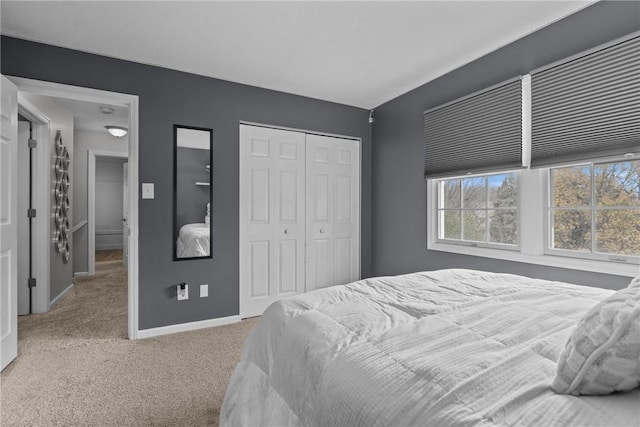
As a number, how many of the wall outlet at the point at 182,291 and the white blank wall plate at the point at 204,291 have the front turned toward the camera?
2

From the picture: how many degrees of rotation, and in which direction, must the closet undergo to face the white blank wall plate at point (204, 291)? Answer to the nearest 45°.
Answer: approximately 90° to its right

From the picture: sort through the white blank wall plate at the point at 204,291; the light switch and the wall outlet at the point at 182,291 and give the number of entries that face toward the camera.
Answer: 3

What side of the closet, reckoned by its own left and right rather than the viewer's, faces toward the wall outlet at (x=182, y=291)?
right

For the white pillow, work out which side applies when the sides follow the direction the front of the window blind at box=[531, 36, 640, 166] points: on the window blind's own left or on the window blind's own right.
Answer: on the window blind's own left

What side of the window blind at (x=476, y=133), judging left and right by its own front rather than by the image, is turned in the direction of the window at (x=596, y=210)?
left

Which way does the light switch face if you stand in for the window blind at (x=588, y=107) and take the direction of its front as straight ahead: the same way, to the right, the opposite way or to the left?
to the left

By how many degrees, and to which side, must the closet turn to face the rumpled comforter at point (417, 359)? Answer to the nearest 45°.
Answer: approximately 45° to its right

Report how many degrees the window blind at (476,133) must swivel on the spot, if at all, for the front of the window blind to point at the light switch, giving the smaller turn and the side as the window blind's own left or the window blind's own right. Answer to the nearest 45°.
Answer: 0° — it already faces it

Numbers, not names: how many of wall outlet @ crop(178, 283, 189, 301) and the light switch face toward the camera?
2

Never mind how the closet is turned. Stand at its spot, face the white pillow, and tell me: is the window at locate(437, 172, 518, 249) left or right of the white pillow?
left

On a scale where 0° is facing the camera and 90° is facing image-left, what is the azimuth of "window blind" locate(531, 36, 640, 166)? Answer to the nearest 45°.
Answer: approximately 45°

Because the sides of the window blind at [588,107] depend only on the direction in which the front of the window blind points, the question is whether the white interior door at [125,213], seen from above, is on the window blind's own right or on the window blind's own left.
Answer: on the window blind's own right

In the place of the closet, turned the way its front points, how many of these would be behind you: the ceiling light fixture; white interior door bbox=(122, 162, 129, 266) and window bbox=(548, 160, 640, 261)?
2
